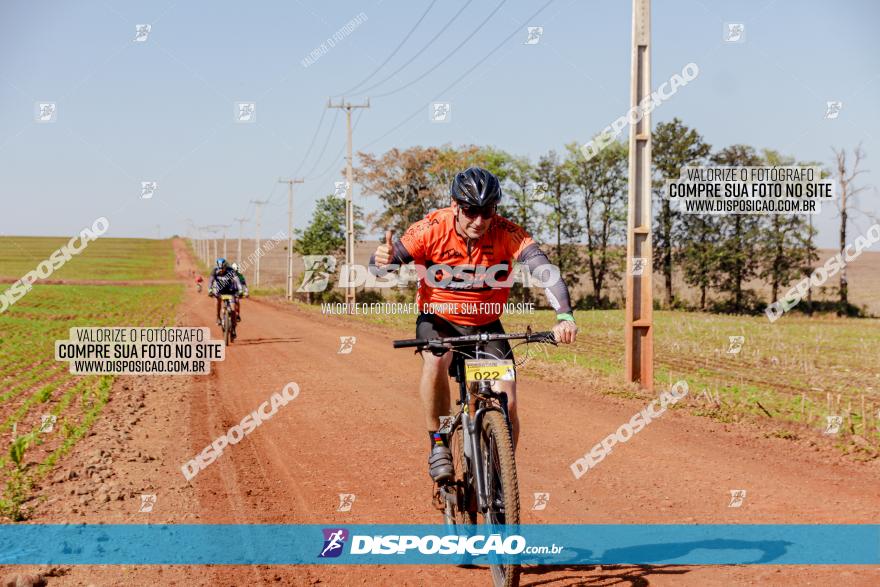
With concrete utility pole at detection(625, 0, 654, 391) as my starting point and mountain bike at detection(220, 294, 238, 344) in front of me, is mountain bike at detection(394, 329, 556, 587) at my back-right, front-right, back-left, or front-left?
back-left

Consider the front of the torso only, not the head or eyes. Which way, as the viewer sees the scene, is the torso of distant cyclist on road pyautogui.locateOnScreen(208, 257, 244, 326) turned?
toward the camera

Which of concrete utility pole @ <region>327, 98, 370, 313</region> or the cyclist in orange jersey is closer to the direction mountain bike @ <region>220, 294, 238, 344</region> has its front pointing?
the cyclist in orange jersey

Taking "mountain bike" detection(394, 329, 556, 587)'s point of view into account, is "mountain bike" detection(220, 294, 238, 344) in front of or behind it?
behind

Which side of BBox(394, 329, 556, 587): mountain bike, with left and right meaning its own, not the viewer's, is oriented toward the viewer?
front

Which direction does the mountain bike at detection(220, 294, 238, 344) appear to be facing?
toward the camera

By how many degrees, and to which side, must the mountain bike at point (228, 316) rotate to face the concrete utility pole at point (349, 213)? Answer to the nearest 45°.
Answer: approximately 180°

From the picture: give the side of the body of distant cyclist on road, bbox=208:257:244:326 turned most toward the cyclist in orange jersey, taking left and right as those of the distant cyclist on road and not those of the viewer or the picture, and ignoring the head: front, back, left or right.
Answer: front
